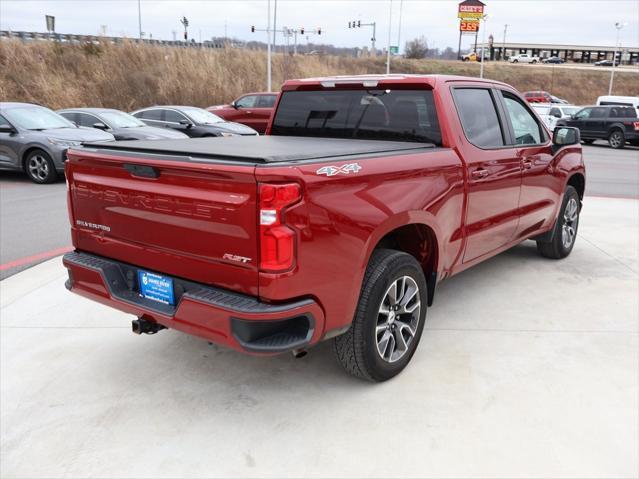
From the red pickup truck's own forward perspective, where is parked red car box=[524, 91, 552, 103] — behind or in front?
in front

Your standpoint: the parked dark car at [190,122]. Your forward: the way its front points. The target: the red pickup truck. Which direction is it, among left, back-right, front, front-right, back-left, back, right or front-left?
front-right

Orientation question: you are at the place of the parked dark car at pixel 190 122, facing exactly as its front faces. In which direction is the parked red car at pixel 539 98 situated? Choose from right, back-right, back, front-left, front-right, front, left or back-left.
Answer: left

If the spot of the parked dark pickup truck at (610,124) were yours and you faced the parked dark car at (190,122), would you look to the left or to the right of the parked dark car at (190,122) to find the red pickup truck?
left

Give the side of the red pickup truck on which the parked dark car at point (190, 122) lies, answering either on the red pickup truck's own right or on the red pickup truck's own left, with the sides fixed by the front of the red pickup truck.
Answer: on the red pickup truck's own left

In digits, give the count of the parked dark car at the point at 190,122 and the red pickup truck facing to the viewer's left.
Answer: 0

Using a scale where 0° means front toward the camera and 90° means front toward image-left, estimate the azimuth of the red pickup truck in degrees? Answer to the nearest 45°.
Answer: approximately 225°

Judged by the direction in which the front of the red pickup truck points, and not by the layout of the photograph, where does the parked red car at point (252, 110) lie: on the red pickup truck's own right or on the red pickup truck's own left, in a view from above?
on the red pickup truck's own left

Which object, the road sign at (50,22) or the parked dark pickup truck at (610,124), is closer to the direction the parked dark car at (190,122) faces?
the parked dark pickup truck

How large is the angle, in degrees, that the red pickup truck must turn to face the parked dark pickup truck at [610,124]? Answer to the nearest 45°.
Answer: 0° — it already faces it

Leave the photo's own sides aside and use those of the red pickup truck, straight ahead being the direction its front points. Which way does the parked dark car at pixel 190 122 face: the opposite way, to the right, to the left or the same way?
to the right

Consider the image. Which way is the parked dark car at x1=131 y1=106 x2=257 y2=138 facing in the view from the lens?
facing the viewer and to the right of the viewer

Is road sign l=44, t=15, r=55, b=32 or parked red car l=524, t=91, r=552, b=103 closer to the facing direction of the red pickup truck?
the parked red car
